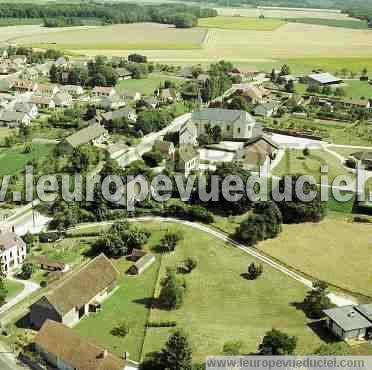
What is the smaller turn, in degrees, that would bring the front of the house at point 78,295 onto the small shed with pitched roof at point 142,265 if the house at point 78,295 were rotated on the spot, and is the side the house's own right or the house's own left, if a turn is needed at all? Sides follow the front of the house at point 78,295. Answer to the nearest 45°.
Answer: approximately 90° to the house's own left

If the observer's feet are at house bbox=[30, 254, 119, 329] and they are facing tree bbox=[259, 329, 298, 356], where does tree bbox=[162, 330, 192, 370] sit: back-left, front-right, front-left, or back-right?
front-right

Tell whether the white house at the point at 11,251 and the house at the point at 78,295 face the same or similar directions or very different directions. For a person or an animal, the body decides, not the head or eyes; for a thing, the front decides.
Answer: same or similar directions

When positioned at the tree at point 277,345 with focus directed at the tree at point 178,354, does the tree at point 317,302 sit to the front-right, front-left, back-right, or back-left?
back-right

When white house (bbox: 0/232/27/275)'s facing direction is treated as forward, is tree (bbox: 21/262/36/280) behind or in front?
in front

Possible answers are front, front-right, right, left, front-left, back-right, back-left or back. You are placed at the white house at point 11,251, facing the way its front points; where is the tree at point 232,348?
front

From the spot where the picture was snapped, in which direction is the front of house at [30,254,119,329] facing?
facing the viewer and to the right of the viewer

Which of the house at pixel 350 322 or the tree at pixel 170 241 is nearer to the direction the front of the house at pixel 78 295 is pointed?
the house

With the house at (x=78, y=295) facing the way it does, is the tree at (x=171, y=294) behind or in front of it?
in front

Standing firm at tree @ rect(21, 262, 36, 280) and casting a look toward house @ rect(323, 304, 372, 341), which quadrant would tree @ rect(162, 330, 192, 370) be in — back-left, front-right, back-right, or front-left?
front-right

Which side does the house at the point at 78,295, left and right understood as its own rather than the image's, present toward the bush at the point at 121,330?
front

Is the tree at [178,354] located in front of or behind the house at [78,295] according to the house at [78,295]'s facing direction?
in front

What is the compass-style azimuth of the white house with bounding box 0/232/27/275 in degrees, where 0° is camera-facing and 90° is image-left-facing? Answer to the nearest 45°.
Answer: approximately 315°

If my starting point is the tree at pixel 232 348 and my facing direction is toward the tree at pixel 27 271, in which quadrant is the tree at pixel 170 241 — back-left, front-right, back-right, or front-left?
front-right

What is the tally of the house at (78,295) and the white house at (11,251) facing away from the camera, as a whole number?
0

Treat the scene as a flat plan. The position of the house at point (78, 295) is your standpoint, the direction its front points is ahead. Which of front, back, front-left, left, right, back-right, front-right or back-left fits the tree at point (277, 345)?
front
